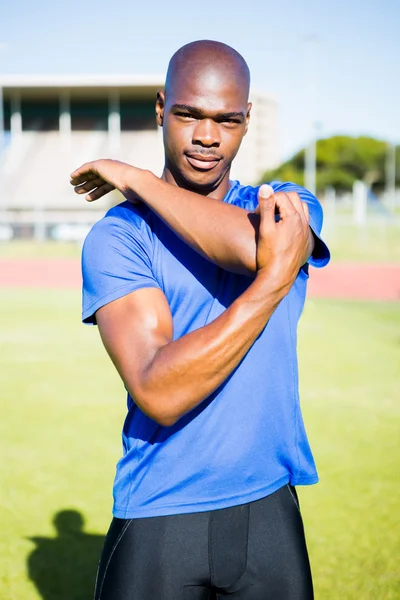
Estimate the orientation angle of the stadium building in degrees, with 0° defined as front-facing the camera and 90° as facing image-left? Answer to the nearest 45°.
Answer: approximately 0°

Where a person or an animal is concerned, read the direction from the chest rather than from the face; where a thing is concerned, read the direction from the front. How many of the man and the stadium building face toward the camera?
2

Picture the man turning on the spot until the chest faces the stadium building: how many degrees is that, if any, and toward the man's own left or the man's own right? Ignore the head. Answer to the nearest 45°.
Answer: approximately 180°

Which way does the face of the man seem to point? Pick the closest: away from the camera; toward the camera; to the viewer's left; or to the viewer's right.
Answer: toward the camera

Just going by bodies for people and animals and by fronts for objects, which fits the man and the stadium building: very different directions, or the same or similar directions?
same or similar directions

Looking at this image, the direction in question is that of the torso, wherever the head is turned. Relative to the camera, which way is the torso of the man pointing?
toward the camera

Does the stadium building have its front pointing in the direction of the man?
yes
